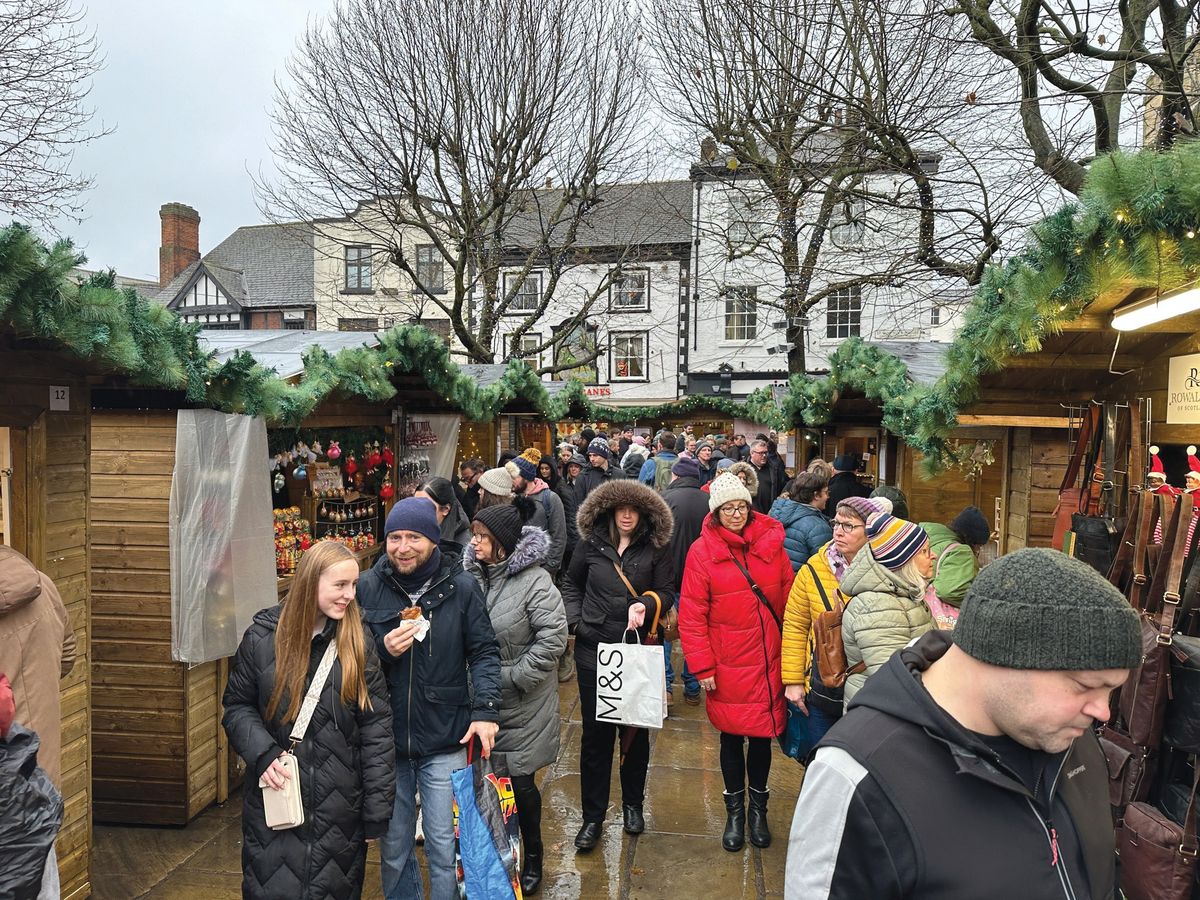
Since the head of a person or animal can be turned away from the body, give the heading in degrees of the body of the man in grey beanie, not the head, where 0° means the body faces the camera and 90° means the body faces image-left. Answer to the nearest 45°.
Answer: approximately 315°

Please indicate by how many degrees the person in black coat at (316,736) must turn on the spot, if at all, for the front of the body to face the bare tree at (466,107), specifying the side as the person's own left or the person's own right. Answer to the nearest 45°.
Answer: approximately 135° to the person's own left

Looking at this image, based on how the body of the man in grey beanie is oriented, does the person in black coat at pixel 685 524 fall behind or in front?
behind

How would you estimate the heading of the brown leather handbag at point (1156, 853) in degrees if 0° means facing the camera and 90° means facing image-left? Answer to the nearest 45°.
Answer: approximately 45°

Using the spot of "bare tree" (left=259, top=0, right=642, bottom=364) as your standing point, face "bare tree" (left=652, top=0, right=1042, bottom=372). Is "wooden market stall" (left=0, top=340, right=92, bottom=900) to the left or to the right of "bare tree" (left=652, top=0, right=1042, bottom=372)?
right

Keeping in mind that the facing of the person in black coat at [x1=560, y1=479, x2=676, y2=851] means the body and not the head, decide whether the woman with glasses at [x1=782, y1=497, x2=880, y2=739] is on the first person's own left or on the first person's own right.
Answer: on the first person's own left

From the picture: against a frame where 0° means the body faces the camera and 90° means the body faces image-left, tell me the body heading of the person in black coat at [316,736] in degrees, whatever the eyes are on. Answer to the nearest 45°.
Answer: approximately 315°

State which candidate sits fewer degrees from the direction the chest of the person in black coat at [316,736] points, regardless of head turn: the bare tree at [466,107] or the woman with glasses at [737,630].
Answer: the woman with glasses
